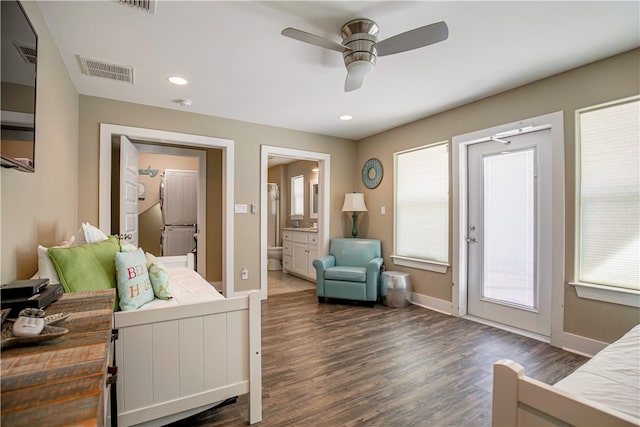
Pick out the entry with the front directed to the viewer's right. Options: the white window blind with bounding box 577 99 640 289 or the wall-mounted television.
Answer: the wall-mounted television

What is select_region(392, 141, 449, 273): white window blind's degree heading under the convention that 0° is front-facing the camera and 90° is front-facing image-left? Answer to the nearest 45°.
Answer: approximately 45°

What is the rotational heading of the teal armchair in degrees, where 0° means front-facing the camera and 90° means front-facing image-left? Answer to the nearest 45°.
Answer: approximately 45°

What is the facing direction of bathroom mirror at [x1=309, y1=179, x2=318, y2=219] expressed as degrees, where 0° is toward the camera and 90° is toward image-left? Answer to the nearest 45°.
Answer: approximately 45°

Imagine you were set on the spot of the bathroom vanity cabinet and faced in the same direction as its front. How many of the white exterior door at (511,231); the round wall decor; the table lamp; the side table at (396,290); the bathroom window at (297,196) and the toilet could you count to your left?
4

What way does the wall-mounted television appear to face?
to the viewer's right

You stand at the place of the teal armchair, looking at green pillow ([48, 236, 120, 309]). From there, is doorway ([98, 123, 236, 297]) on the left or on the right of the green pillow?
right

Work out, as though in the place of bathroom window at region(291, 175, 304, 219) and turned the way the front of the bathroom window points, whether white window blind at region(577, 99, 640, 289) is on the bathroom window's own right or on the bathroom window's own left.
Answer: on the bathroom window's own left
